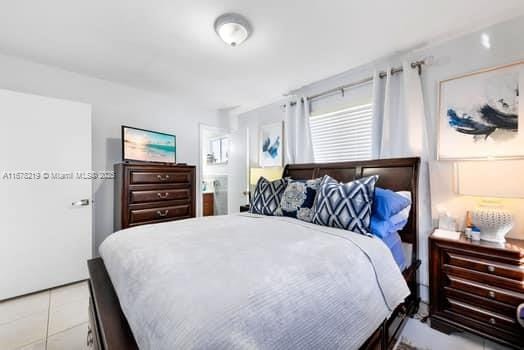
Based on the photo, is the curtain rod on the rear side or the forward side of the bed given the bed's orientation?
on the rear side

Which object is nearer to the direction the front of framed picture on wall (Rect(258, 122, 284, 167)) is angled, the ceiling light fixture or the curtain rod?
the ceiling light fixture

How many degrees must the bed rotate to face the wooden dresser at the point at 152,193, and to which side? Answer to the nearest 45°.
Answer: approximately 90° to its right

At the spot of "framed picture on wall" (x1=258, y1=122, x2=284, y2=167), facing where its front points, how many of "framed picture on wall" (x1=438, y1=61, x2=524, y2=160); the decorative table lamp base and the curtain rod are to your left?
3

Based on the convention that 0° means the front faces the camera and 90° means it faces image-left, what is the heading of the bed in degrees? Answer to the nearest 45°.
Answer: approximately 45°

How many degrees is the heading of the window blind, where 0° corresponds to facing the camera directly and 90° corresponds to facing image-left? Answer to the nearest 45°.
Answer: approximately 45°

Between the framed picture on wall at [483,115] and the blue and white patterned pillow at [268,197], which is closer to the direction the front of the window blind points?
the blue and white patterned pillow

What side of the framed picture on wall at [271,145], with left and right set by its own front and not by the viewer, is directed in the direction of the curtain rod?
left

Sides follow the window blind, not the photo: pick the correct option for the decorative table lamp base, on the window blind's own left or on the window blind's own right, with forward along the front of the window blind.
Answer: on the window blind's own left

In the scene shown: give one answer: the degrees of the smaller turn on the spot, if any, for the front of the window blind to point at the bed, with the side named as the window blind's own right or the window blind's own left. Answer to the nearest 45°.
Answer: approximately 45° to the window blind's own left

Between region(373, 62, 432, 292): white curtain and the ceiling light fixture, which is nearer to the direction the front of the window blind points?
the ceiling light fixture

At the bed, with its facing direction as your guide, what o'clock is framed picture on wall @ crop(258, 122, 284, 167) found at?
The framed picture on wall is roughly at 5 o'clock from the bed.
